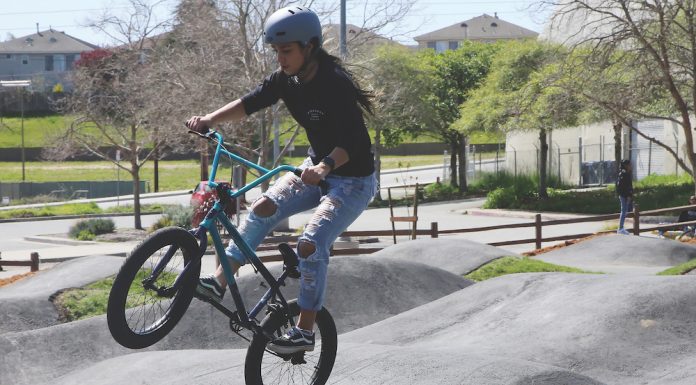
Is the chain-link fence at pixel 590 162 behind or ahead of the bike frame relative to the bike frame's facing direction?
behind

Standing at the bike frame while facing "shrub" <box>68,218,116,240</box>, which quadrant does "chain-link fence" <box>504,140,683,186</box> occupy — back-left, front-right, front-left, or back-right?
front-right

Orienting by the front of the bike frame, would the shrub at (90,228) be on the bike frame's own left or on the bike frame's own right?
on the bike frame's own right

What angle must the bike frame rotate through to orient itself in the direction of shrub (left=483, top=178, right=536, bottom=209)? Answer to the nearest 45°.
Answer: approximately 135° to its right

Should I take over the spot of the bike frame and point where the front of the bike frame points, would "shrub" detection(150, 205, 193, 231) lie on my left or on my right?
on my right

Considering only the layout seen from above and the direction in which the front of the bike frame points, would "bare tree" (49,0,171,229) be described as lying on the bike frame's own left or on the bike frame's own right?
on the bike frame's own right

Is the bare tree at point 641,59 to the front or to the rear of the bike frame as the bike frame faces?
to the rear

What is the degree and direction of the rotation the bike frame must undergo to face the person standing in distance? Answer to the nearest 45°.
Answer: approximately 180°

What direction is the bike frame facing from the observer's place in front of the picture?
facing the viewer and to the left of the viewer

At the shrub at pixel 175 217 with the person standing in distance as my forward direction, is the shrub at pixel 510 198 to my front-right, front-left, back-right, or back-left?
front-left
